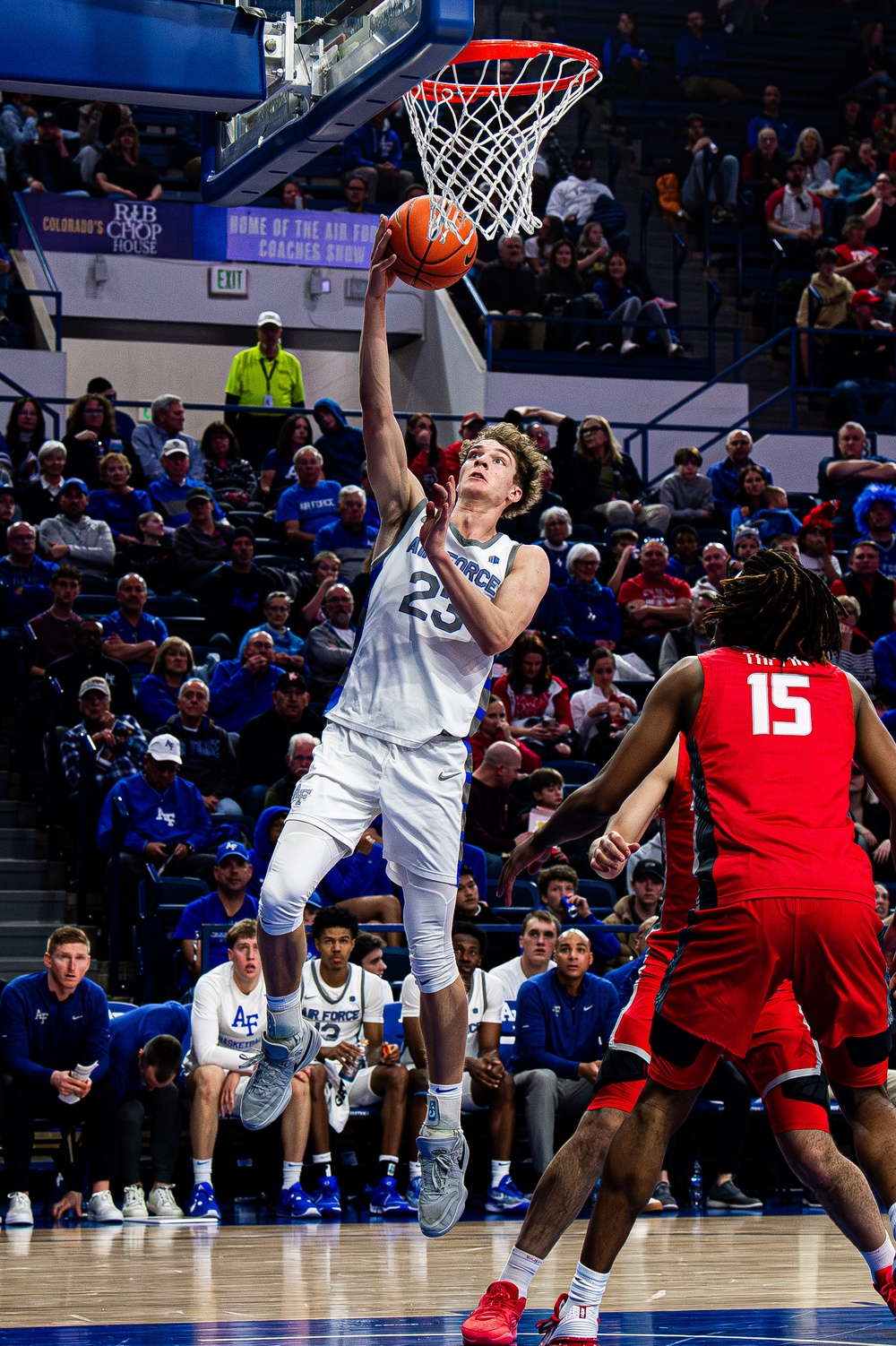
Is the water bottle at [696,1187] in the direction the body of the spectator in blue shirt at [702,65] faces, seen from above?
yes

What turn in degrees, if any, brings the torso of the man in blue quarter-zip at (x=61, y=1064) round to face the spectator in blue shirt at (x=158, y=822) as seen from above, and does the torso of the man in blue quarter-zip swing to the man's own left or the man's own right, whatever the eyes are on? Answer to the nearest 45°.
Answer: approximately 180°

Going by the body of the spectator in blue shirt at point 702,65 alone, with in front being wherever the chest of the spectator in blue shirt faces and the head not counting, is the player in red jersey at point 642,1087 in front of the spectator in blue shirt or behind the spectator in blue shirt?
in front

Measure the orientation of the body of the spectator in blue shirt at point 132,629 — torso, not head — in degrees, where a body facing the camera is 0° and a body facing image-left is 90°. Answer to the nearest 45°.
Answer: approximately 0°

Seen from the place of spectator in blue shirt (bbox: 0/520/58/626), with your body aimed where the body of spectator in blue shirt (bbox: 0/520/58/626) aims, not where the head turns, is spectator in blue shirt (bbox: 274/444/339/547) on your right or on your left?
on your left

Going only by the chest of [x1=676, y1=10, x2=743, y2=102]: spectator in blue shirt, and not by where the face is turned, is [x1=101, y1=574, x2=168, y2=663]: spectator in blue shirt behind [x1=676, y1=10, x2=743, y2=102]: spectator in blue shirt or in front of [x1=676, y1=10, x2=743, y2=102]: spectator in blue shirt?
in front

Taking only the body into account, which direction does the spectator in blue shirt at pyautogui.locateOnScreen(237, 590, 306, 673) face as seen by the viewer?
toward the camera

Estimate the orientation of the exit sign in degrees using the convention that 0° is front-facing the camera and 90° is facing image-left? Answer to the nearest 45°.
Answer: approximately 0°

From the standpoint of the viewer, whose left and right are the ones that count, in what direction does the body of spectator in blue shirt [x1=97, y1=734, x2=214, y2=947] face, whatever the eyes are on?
facing the viewer

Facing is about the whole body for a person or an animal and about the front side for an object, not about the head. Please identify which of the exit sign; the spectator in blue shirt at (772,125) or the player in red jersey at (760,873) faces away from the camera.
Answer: the player in red jersey

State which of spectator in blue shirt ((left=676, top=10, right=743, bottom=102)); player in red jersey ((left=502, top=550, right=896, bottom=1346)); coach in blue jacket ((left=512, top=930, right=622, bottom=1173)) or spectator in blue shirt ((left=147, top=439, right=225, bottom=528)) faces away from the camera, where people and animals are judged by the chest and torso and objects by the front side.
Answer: the player in red jersey

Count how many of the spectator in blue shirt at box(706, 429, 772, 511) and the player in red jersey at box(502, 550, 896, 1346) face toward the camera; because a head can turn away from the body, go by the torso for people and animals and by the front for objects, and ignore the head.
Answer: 1

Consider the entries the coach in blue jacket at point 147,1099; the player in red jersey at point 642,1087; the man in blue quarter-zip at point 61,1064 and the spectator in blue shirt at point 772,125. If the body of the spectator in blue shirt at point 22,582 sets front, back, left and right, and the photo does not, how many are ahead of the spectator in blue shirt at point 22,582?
3

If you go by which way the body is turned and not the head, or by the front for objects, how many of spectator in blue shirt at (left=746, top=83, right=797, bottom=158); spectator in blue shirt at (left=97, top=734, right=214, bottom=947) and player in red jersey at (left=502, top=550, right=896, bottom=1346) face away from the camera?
1

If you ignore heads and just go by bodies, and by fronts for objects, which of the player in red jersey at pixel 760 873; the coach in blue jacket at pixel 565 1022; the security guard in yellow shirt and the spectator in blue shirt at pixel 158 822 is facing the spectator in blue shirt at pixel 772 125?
the player in red jersey

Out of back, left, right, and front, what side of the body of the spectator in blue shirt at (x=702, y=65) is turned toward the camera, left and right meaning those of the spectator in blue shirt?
front

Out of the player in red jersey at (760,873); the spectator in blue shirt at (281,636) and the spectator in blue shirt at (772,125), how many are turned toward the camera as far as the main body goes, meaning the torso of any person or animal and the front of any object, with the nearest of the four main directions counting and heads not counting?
2

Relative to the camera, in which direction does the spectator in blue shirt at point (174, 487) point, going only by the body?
toward the camera

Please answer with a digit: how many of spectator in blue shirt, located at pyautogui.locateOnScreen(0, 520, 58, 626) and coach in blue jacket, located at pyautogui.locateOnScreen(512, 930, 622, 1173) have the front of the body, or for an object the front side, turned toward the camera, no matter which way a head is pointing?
2
